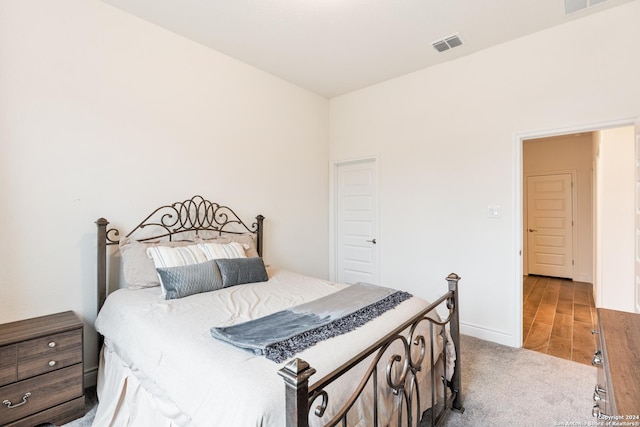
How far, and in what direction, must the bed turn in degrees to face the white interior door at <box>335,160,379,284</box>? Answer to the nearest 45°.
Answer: approximately 90° to its left

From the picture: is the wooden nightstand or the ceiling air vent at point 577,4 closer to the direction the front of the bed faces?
the ceiling air vent

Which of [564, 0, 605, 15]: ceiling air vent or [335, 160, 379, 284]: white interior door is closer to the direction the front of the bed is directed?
the ceiling air vent

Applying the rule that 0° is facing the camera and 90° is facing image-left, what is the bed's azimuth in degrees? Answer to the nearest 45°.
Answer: approximately 315°

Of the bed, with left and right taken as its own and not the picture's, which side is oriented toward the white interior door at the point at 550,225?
left

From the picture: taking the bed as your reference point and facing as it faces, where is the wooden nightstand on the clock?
The wooden nightstand is roughly at 5 o'clock from the bed.

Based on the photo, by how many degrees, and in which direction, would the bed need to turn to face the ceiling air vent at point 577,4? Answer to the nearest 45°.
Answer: approximately 45° to its left
